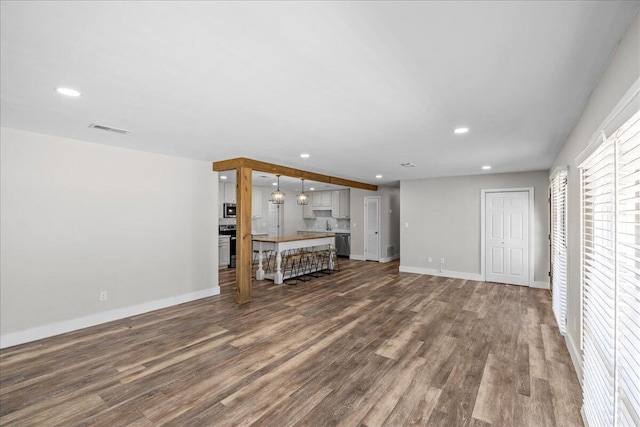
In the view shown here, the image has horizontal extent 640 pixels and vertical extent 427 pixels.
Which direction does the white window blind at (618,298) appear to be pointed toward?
to the viewer's left

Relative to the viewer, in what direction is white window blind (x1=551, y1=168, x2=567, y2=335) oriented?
to the viewer's left

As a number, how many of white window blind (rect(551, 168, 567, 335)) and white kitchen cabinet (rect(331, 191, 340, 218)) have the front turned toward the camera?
1

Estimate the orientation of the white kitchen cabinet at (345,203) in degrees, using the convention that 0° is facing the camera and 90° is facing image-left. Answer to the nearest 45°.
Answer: approximately 0°

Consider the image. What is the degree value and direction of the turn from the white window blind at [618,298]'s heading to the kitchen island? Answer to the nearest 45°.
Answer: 0° — it already faces it

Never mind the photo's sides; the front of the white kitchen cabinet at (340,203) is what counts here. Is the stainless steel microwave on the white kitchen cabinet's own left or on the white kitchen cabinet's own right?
on the white kitchen cabinet's own right

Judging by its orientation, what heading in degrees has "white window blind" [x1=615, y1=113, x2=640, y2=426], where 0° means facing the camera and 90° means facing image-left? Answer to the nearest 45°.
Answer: approximately 90°

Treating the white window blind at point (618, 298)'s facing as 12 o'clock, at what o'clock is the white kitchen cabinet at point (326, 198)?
The white kitchen cabinet is roughly at 1 o'clock from the white window blind.
